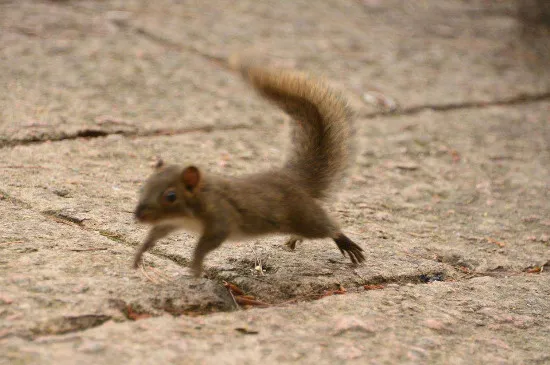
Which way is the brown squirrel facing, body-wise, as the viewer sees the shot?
to the viewer's left
